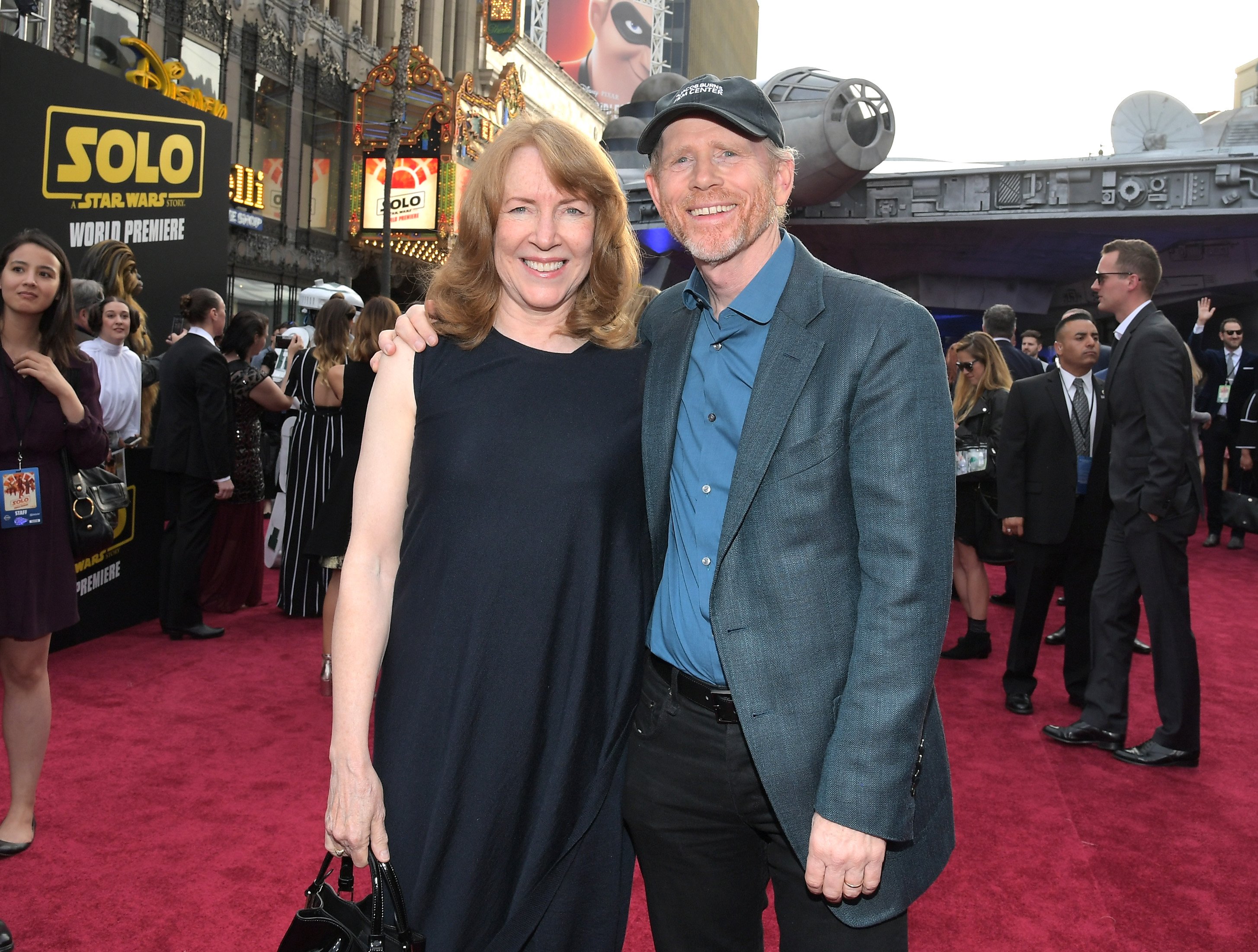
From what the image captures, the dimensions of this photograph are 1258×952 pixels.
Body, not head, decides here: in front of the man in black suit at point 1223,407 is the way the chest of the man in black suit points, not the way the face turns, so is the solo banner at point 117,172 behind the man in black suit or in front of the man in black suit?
in front

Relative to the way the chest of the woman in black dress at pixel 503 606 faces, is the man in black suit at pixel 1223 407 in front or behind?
behind

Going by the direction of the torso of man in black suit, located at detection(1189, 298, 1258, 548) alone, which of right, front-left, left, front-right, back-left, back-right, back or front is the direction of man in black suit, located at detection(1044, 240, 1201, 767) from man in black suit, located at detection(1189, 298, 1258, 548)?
front

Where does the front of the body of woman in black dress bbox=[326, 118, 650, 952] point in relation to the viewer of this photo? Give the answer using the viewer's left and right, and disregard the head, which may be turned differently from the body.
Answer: facing the viewer

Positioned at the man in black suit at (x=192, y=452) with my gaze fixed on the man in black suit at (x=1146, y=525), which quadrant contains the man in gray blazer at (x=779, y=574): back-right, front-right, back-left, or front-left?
front-right

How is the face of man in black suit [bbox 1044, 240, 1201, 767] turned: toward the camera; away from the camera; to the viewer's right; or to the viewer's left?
to the viewer's left

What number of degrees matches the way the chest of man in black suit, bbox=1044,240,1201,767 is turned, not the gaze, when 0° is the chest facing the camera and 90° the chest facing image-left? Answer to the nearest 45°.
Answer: approximately 90°

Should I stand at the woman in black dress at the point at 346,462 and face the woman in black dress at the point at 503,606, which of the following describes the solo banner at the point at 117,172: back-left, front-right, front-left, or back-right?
back-right

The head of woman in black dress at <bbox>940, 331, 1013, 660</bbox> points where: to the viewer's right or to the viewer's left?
to the viewer's left
